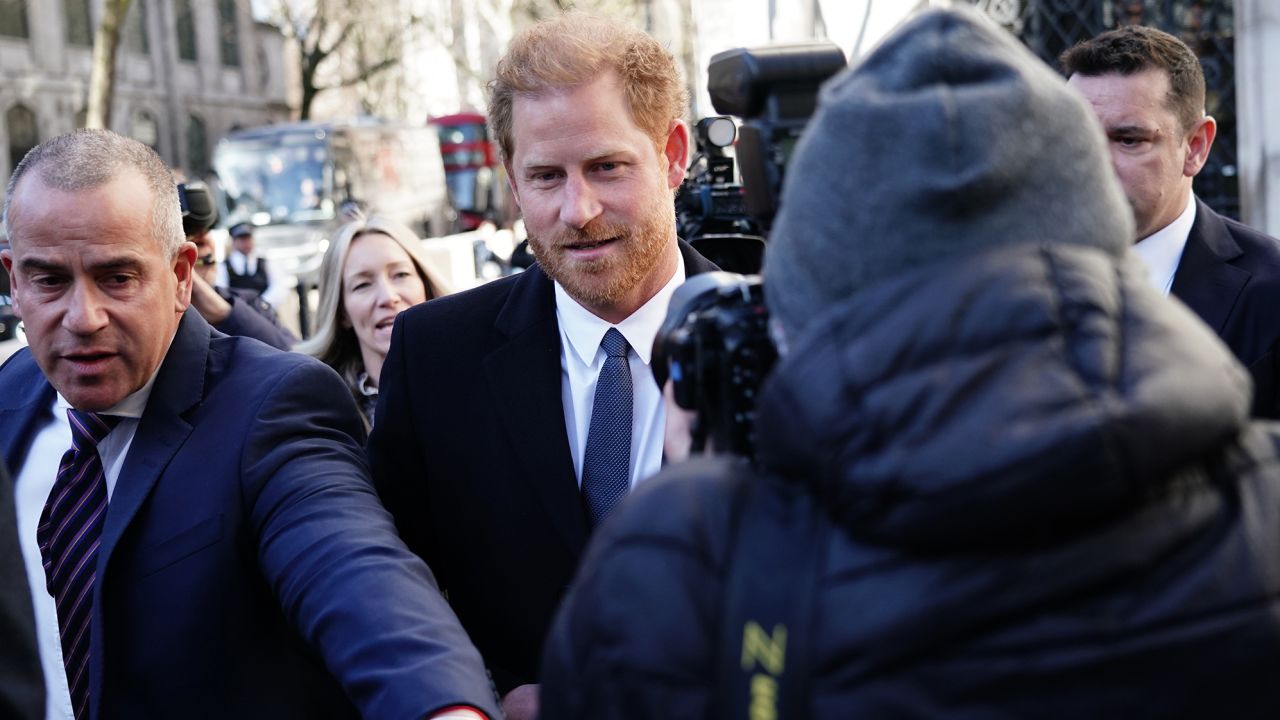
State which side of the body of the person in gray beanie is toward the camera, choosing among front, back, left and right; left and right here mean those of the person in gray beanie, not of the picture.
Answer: back

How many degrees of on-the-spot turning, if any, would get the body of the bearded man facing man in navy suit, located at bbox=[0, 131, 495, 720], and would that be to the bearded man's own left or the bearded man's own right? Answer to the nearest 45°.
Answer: approximately 45° to the bearded man's own right

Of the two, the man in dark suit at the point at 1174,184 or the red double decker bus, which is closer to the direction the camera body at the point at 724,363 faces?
the red double decker bus

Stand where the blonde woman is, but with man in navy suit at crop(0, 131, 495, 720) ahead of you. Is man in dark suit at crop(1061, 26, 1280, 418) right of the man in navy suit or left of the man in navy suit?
left

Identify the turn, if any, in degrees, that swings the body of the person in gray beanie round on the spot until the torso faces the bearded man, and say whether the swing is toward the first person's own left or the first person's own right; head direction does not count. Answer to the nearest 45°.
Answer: approximately 45° to the first person's own left

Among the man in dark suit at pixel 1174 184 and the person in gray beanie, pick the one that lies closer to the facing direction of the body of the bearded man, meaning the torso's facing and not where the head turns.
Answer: the person in gray beanie

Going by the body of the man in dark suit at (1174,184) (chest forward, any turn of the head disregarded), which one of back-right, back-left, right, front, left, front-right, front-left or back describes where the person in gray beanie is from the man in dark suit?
front-left

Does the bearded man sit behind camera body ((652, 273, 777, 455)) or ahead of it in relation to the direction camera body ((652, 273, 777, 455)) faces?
ahead

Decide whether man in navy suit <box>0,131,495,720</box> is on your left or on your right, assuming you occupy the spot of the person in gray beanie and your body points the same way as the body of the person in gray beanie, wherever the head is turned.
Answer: on your left

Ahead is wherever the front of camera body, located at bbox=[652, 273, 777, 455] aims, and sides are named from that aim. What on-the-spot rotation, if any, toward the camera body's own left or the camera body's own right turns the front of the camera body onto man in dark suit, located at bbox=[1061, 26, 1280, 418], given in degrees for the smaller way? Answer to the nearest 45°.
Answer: approximately 90° to the camera body's own right
